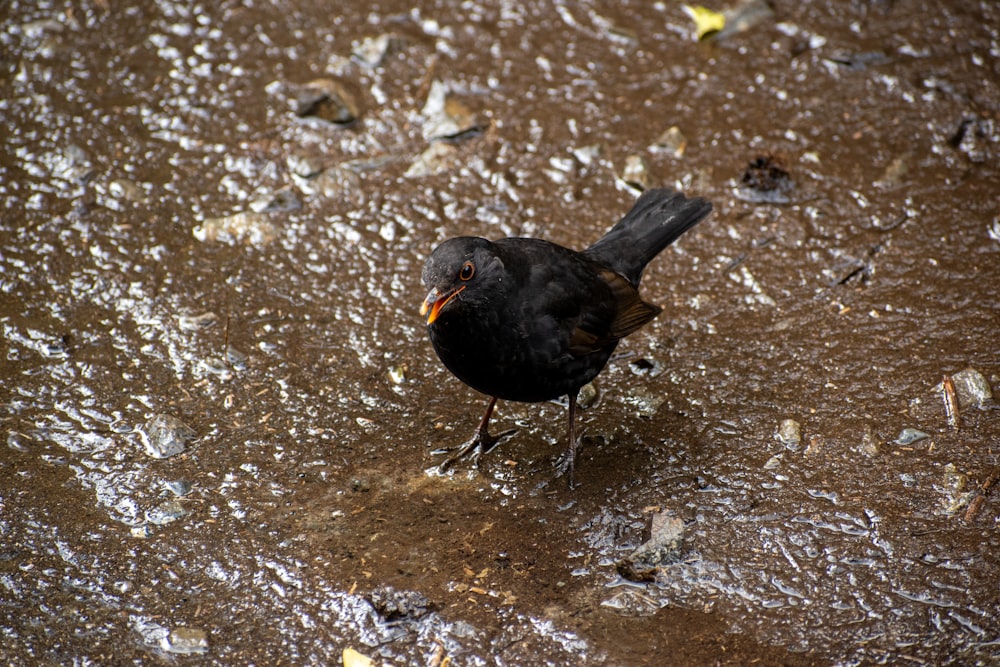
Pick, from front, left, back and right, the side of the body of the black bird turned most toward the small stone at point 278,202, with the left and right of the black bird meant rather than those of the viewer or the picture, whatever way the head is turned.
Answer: right

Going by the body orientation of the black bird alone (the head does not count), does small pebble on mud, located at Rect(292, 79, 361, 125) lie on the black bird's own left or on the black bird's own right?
on the black bird's own right

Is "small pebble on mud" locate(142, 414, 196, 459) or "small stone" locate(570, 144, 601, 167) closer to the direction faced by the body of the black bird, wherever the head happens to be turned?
the small pebble on mud

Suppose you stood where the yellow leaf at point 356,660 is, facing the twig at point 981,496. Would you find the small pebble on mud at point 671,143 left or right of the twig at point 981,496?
left

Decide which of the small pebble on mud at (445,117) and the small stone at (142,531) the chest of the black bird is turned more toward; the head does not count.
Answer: the small stone

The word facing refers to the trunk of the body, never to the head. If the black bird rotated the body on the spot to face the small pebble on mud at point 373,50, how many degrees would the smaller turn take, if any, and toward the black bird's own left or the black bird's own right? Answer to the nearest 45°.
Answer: approximately 135° to the black bird's own right

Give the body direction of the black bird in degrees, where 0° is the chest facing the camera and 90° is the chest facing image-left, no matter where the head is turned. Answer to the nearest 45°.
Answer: approximately 45°

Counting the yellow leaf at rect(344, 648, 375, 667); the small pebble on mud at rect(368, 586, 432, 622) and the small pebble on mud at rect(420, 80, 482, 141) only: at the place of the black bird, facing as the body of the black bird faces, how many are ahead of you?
2

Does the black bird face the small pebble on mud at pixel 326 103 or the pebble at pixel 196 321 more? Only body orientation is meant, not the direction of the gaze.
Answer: the pebble

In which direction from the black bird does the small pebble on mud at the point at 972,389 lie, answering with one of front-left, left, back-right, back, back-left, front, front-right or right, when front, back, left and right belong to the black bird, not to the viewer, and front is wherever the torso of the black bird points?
back-left
